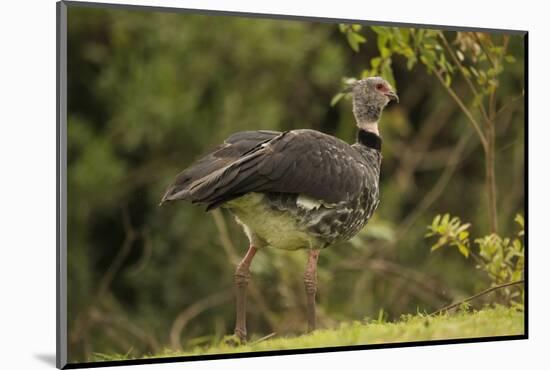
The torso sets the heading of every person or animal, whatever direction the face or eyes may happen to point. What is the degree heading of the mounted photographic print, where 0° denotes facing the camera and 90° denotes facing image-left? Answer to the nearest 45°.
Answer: approximately 315°
